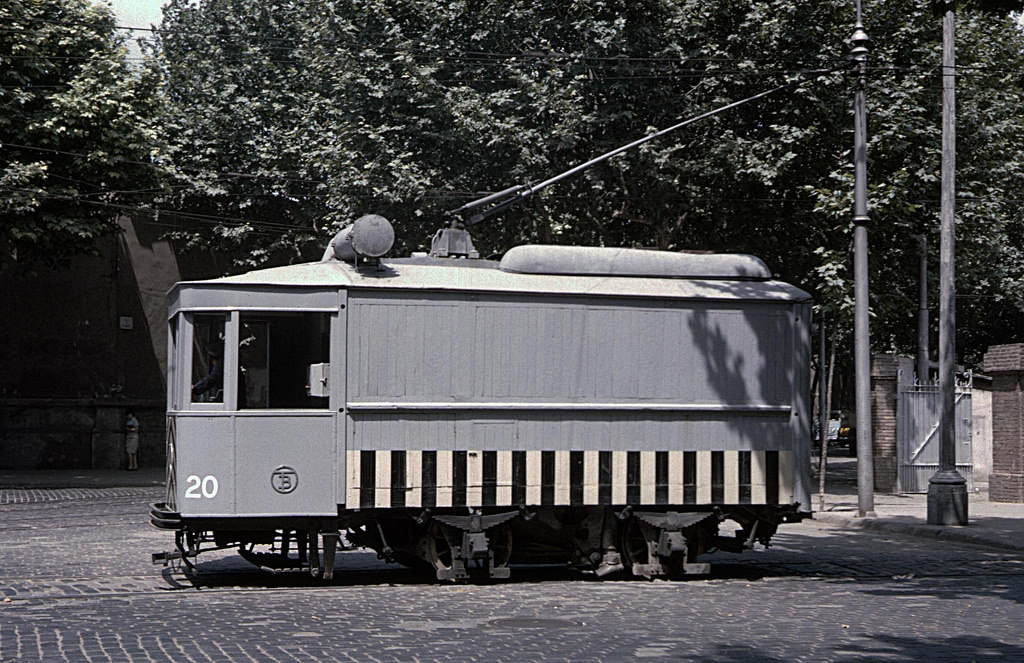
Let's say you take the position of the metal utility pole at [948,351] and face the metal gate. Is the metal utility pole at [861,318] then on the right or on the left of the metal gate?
left

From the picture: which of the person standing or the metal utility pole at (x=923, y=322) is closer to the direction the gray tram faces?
the person standing

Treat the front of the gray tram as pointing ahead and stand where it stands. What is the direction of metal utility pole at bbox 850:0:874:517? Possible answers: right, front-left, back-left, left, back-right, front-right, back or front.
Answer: back-right

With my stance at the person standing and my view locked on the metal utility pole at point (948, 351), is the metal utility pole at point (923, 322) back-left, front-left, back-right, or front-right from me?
front-left

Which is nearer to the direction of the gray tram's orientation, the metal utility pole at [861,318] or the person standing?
the person standing

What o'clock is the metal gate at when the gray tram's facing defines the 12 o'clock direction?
The metal gate is roughly at 4 o'clock from the gray tram.

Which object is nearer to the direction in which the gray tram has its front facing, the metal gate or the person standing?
the person standing

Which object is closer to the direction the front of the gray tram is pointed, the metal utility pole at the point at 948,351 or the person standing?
the person standing

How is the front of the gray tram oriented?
to the viewer's left

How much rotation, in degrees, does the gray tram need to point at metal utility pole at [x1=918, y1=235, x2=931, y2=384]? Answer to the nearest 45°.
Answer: approximately 135° to its right
